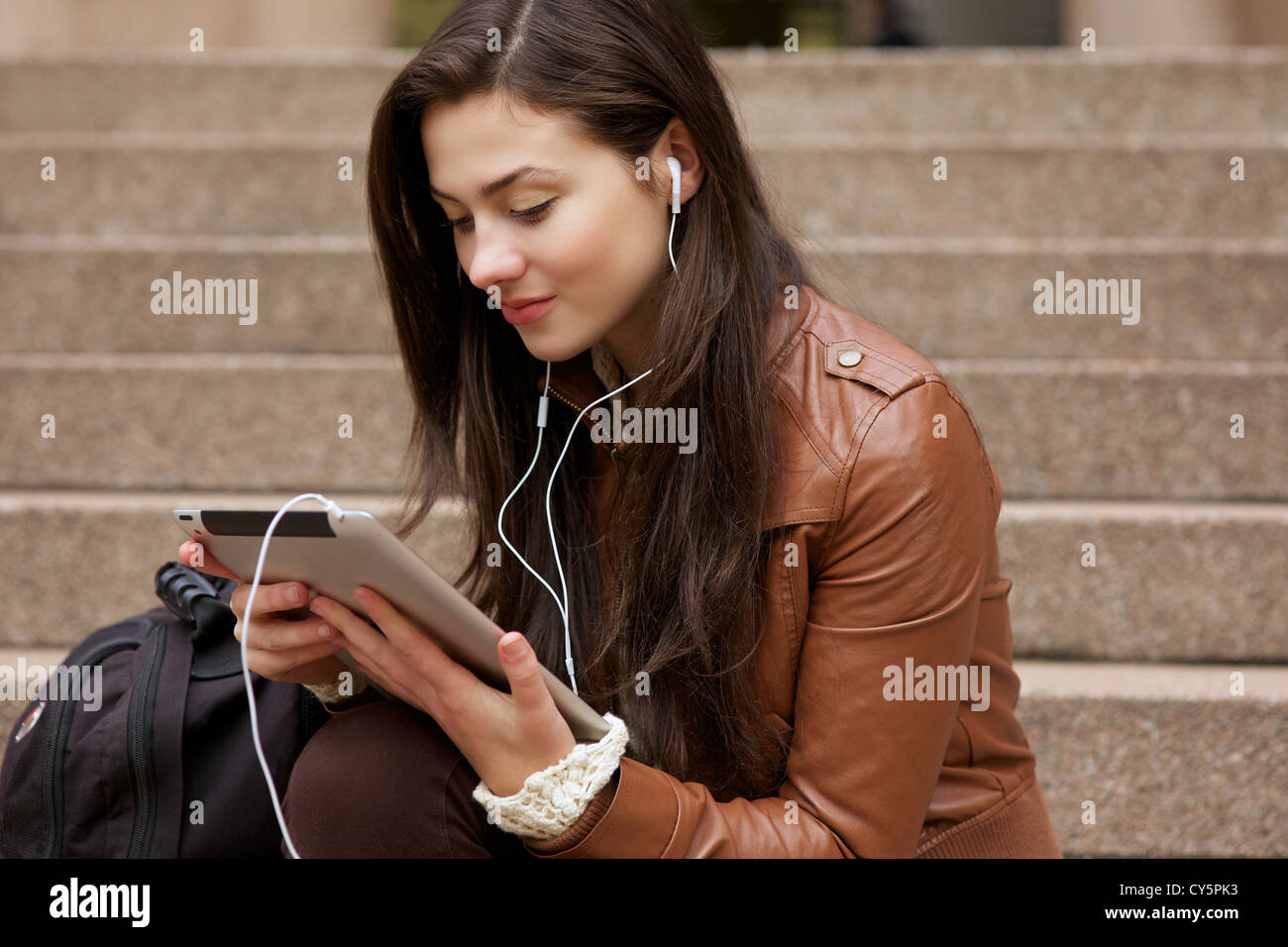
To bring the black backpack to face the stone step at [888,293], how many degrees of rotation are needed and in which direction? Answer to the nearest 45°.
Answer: approximately 135° to its right

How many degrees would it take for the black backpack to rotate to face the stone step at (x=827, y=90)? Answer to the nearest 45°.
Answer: approximately 135° to its right

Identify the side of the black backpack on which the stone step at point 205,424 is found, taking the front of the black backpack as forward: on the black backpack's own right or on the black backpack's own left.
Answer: on the black backpack's own right

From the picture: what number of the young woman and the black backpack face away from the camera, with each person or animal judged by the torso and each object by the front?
0

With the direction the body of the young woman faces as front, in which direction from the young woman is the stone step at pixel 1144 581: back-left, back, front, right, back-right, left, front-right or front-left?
back

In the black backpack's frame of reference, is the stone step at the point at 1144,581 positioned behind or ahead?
behind

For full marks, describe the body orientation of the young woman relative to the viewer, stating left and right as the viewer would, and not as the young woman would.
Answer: facing the viewer and to the left of the viewer

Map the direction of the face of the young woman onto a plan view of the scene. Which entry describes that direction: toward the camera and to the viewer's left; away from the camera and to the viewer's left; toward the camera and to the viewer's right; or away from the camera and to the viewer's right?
toward the camera and to the viewer's left
